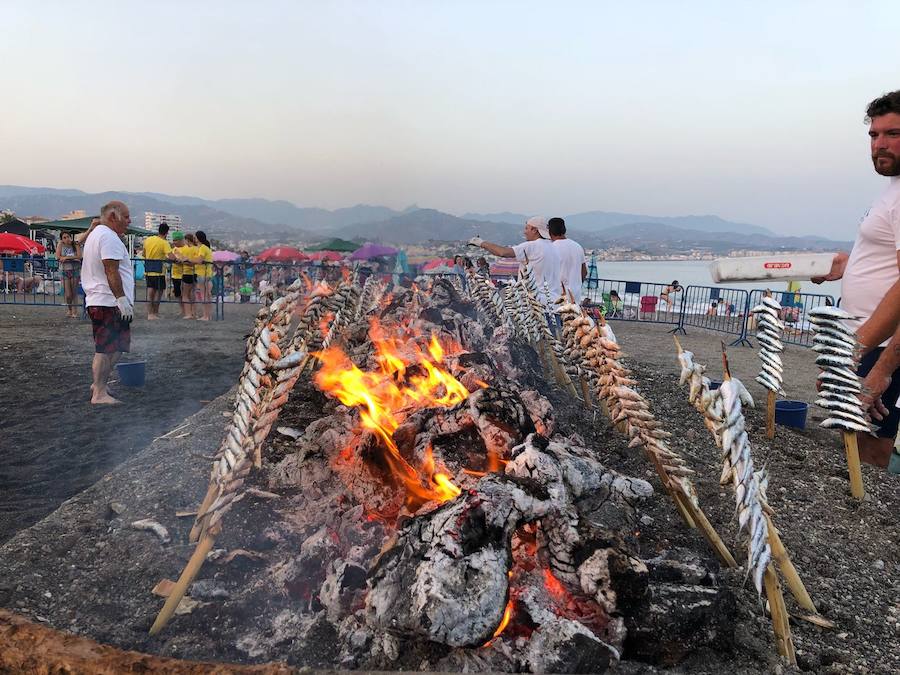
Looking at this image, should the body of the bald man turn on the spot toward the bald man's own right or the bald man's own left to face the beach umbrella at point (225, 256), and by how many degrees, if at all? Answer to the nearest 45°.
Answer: approximately 90° to the bald man's own left

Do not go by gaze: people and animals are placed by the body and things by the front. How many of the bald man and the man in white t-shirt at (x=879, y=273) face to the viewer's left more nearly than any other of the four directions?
1

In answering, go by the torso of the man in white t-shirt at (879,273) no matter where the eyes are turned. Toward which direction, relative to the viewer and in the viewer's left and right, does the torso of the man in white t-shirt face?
facing to the left of the viewer

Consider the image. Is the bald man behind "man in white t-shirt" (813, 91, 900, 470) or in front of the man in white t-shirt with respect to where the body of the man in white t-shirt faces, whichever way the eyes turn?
in front

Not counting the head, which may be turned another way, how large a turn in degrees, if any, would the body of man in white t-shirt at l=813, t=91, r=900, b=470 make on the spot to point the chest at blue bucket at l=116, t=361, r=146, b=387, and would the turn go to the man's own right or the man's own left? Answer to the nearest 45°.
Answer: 0° — they already face it

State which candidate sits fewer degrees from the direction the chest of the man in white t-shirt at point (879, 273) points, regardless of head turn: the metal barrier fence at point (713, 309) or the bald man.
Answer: the bald man

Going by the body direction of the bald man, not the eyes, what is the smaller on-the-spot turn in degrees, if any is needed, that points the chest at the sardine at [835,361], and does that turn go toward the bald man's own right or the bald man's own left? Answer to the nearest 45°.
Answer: approximately 45° to the bald man's own right

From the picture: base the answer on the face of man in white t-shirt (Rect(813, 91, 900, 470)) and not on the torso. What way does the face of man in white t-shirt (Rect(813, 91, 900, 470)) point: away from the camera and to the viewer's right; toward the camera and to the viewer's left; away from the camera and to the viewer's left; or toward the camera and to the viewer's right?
toward the camera and to the viewer's left

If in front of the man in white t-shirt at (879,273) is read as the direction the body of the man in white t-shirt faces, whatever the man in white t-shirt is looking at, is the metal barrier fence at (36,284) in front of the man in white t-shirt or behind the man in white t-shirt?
in front

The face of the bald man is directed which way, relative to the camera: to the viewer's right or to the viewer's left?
to the viewer's right

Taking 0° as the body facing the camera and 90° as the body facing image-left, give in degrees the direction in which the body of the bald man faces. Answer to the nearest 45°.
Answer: approximately 270°
